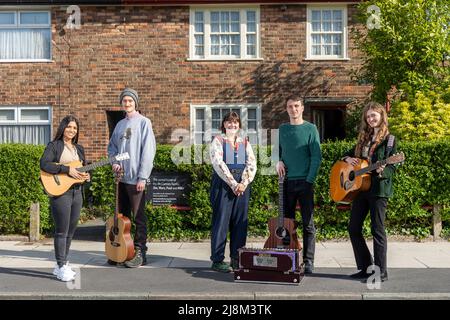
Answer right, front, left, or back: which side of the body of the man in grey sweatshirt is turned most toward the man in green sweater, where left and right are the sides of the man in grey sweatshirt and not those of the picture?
left

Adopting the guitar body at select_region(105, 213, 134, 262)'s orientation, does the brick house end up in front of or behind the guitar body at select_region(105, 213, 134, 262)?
behind

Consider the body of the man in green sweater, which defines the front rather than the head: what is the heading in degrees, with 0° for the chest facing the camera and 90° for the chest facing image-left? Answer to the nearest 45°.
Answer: approximately 0°

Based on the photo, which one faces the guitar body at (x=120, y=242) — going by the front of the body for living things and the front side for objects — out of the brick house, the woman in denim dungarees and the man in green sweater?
the brick house

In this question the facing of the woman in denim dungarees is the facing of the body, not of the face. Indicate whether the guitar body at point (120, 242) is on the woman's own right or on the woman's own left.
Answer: on the woman's own right
